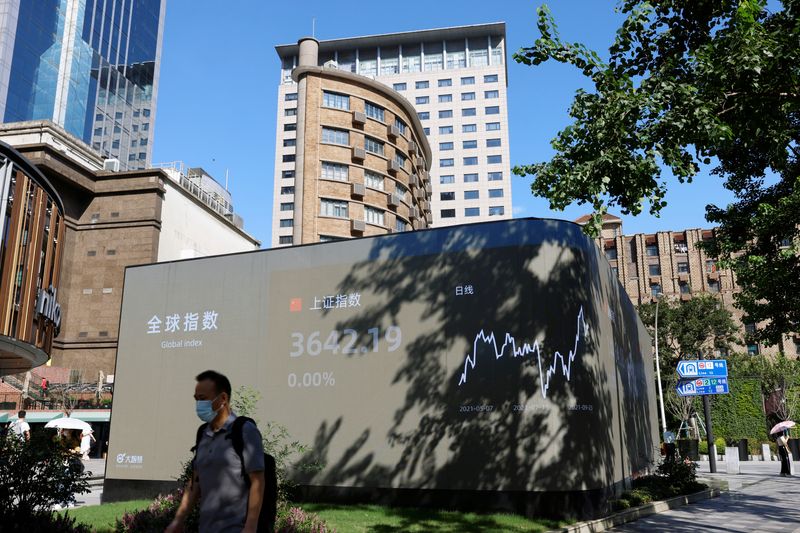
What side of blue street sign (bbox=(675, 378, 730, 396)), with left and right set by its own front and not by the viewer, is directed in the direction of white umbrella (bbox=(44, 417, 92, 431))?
right

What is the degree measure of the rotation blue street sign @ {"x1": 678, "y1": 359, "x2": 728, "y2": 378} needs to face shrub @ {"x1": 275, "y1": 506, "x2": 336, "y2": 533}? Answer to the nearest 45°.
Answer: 0° — it already faces it

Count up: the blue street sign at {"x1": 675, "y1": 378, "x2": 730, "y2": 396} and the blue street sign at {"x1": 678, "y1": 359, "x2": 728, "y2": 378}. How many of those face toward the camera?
2

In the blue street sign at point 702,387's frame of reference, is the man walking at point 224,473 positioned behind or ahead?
ahead

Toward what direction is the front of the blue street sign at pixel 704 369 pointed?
toward the camera

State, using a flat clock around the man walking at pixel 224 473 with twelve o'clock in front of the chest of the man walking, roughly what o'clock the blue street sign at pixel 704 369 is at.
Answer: The blue street sign is roughly at 6 o'clock from the man walking.

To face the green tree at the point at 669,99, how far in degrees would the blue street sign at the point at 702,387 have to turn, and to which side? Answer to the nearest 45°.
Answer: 0° — it already faces it

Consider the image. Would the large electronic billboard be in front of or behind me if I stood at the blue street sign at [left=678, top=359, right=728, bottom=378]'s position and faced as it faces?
in front

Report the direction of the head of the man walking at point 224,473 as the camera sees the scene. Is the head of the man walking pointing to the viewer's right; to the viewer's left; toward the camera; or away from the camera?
to the viewer's left

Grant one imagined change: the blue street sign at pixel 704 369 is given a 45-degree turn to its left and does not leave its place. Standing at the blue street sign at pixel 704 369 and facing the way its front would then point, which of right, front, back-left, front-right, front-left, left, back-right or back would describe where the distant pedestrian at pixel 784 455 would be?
left
